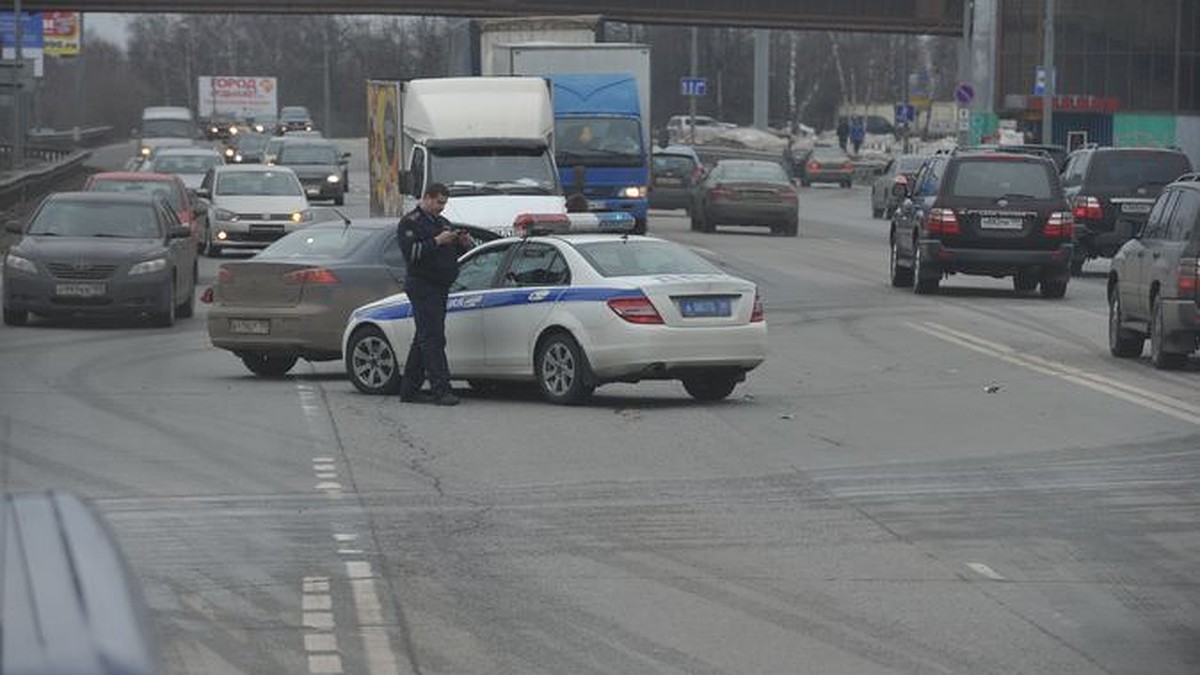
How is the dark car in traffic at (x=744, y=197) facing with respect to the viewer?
away from the camera

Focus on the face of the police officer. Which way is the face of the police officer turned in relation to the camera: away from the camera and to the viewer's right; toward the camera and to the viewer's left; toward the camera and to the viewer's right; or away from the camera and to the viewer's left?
toward the camera and to the viewer's right

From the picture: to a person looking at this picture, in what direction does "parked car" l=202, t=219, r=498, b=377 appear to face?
facing away from the viewer and to the right of the viewer

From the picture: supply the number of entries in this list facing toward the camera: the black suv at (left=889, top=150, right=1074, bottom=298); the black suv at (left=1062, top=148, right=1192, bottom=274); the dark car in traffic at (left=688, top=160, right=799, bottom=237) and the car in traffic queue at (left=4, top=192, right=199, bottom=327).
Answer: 1

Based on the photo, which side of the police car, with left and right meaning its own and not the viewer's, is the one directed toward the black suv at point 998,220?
right

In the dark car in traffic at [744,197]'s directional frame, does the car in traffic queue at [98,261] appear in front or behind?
behind

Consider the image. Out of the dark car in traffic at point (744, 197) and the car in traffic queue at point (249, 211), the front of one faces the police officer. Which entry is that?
the car in traffic queue at point (249, 211)

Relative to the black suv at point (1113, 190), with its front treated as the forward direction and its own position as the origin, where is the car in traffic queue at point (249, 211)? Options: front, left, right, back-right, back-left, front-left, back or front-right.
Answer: left

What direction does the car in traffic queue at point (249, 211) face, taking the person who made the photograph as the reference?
facing the viewer

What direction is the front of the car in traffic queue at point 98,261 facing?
toward the camera

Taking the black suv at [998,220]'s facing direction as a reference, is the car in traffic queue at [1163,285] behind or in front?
behind

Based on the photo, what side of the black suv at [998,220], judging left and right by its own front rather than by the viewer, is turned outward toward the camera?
back

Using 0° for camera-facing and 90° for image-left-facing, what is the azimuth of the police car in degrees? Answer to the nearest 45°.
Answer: approximately 135°

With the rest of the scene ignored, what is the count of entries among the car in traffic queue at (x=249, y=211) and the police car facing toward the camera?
1

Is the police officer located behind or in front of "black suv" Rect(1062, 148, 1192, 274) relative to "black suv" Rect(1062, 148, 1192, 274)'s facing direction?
behind
